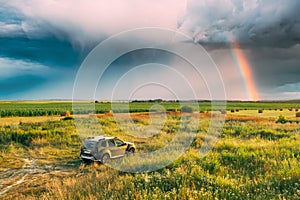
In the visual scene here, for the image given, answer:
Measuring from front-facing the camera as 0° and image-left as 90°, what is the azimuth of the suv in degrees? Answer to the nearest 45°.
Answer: approximately 225°
